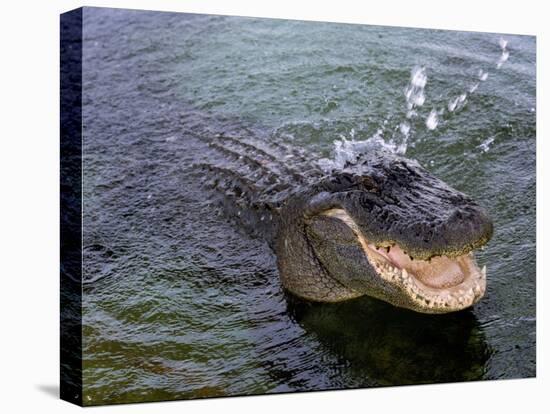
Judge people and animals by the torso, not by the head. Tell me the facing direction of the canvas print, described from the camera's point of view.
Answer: facing the viewer and to the right of the viewer
